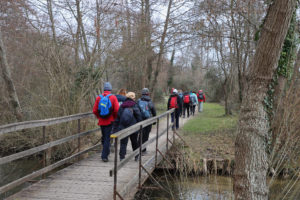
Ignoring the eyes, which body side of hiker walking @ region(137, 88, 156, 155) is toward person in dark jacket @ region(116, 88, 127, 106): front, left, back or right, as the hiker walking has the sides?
left

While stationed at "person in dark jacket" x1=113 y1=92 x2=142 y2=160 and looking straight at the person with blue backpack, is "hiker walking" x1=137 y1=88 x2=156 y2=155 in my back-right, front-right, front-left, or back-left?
back-right

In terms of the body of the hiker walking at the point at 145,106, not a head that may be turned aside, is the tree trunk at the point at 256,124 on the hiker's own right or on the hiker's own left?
on the hiker's own right

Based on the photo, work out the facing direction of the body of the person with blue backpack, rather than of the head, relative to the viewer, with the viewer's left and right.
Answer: facing away from the viewer

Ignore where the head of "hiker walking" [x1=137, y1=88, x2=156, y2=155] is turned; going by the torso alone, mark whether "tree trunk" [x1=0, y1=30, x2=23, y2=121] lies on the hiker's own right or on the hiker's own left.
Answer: on the hiker's own left

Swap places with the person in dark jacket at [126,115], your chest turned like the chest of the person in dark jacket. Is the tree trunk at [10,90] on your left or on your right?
on your left

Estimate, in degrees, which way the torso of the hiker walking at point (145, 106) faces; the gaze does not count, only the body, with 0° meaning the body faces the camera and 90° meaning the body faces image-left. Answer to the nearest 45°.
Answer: approximately 225°
